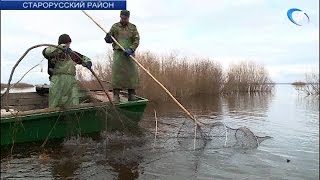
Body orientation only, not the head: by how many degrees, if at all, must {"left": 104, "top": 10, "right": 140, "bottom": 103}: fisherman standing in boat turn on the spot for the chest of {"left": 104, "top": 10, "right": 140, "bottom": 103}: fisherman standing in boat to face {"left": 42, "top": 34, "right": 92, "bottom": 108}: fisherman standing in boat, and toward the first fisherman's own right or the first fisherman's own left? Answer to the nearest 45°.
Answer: approximately 45° to the first fisherman's own right

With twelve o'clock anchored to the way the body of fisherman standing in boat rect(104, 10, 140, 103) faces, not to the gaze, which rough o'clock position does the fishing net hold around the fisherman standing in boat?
The fishing net is roughly at 10 o'clock from the fisherman standing in boat.

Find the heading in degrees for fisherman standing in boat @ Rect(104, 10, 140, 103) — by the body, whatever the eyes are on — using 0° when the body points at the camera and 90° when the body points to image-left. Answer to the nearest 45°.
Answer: approximately 0°
